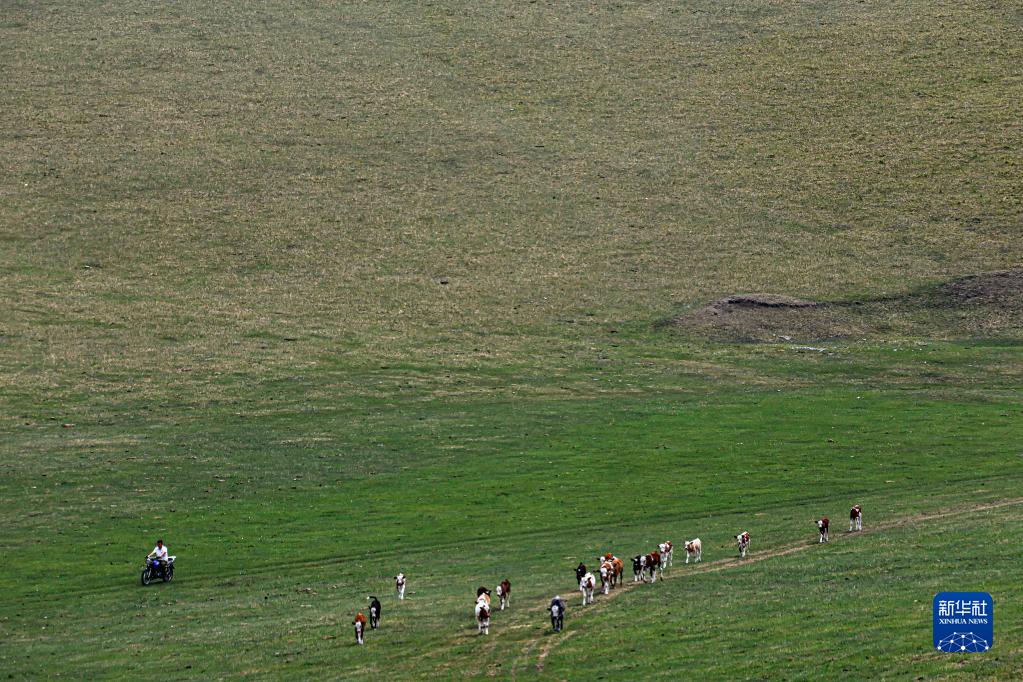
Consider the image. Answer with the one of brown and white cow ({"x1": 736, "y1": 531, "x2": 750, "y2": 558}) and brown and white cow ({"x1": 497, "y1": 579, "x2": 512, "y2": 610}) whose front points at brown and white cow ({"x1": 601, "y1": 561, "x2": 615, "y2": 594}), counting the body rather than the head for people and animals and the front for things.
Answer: brown and white cow ({"x1": 736, "y1": 531, "x2": 750, "y2": 558})

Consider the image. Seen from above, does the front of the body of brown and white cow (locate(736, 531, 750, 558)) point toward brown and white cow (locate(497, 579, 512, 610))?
yes

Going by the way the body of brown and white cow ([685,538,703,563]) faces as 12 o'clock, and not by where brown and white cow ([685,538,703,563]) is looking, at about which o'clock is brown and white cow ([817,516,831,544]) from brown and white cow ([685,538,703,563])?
brown and white cow ([817,516,831,544]) is roughly at 7 o'clock from brown and white cow ([685,538,703,563]).

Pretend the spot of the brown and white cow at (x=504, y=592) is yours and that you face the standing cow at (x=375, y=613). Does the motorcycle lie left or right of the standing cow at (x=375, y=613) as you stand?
right

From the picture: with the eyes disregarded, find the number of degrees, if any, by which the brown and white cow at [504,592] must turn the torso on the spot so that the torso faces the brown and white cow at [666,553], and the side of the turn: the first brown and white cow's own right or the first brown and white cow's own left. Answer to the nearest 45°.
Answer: approximately 180°

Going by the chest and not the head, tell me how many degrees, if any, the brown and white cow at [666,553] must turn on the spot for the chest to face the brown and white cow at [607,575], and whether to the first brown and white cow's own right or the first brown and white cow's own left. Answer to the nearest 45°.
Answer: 0° — it already faces it
